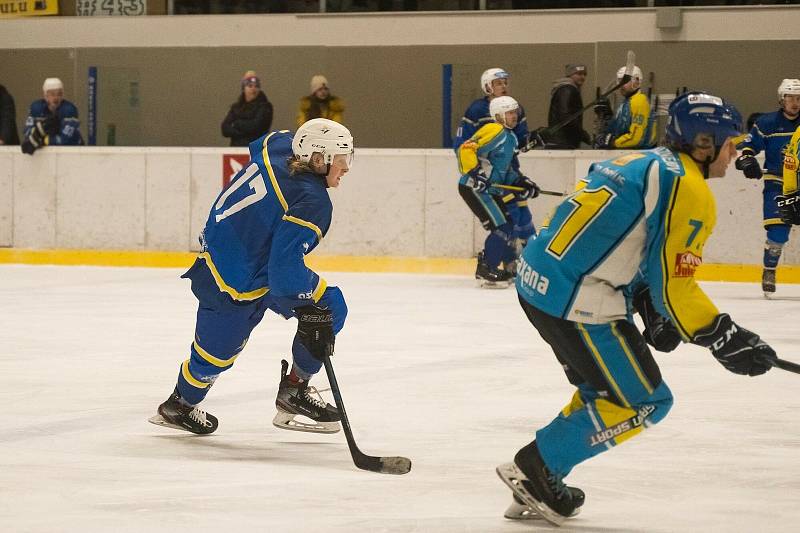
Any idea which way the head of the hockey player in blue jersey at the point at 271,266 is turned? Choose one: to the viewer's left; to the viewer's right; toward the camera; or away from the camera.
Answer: to the viewer's right

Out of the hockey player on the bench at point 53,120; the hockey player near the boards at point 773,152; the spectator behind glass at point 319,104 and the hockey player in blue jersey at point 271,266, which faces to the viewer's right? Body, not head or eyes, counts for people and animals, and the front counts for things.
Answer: the hockey player in blue jersey

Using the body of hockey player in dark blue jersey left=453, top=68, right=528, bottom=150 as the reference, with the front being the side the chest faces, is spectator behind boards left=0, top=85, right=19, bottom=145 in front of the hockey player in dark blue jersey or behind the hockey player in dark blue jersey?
behind

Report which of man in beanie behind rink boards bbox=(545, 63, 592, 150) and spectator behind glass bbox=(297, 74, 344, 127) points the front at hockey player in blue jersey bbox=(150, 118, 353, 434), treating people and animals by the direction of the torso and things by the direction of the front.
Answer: spectator behind glass bbox=(297, 74, 344, 127)

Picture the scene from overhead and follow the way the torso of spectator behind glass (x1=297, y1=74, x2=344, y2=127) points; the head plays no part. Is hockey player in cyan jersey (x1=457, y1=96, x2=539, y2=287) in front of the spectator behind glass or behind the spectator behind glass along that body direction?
in front

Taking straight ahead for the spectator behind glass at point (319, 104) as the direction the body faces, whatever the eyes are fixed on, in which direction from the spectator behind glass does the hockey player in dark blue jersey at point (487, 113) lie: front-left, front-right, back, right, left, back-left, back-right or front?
front-left

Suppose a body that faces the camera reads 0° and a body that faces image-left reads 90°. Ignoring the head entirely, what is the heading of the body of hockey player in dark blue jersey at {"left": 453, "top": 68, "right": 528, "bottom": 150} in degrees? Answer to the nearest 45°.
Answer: approximately 315°

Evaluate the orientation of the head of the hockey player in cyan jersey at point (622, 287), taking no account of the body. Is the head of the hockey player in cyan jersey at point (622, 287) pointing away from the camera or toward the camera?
away from the camera

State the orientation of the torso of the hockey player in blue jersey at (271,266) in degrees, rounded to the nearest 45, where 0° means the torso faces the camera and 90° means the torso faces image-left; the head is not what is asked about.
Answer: approximately 270°

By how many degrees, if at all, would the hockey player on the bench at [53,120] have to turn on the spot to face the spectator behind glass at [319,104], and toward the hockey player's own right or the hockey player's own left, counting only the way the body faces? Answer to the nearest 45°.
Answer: approximately 90° to the hockey player's own left

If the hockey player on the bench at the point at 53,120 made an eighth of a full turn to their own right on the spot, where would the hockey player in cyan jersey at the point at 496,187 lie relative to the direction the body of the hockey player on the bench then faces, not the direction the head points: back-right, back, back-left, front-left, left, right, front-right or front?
left
